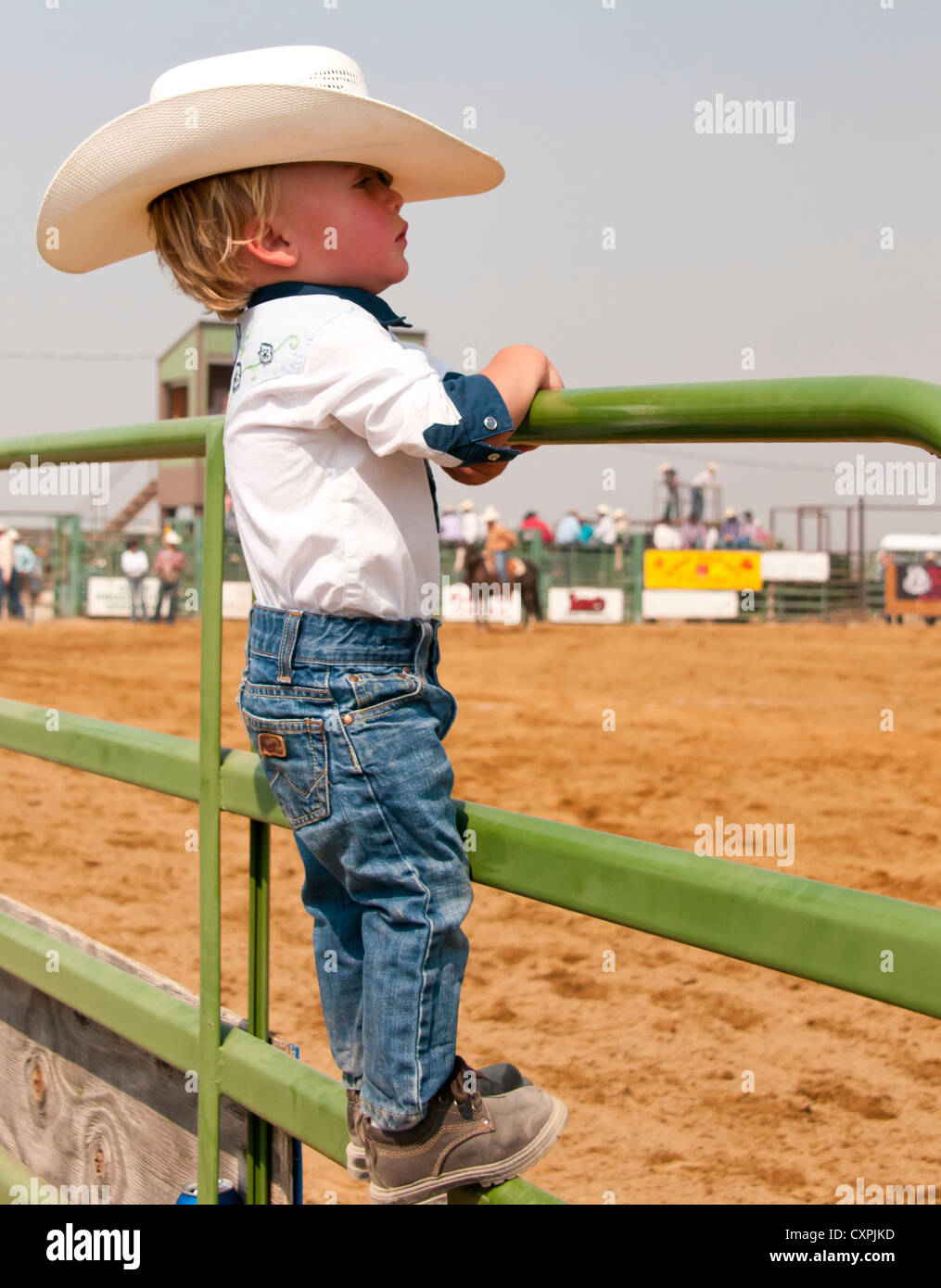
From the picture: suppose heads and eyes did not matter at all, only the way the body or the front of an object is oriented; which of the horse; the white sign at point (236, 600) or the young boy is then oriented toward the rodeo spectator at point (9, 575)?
the horse

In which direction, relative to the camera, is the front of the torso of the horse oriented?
to the viewer's left

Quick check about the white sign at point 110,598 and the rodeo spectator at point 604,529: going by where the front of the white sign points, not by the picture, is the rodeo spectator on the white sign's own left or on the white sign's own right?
on the white sign's own left

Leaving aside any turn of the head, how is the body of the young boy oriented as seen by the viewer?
to the viewer's right

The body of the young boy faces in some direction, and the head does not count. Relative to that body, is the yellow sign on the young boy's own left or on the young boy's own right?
on the young boy's own left

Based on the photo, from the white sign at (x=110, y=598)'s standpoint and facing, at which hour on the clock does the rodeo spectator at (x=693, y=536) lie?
The rodeo spectator is roughly at 9 o'clock from the white sign.

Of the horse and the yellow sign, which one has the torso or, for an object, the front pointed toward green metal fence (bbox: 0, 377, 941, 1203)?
the yellow sign

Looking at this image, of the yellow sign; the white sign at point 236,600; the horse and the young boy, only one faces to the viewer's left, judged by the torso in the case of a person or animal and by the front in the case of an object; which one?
the horse

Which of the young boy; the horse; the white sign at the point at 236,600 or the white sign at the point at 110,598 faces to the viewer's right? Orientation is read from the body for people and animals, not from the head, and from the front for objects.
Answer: the young boy

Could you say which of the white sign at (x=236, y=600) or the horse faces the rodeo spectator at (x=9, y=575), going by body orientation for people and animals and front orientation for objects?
the horse

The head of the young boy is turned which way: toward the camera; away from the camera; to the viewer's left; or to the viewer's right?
to the viewer's right
